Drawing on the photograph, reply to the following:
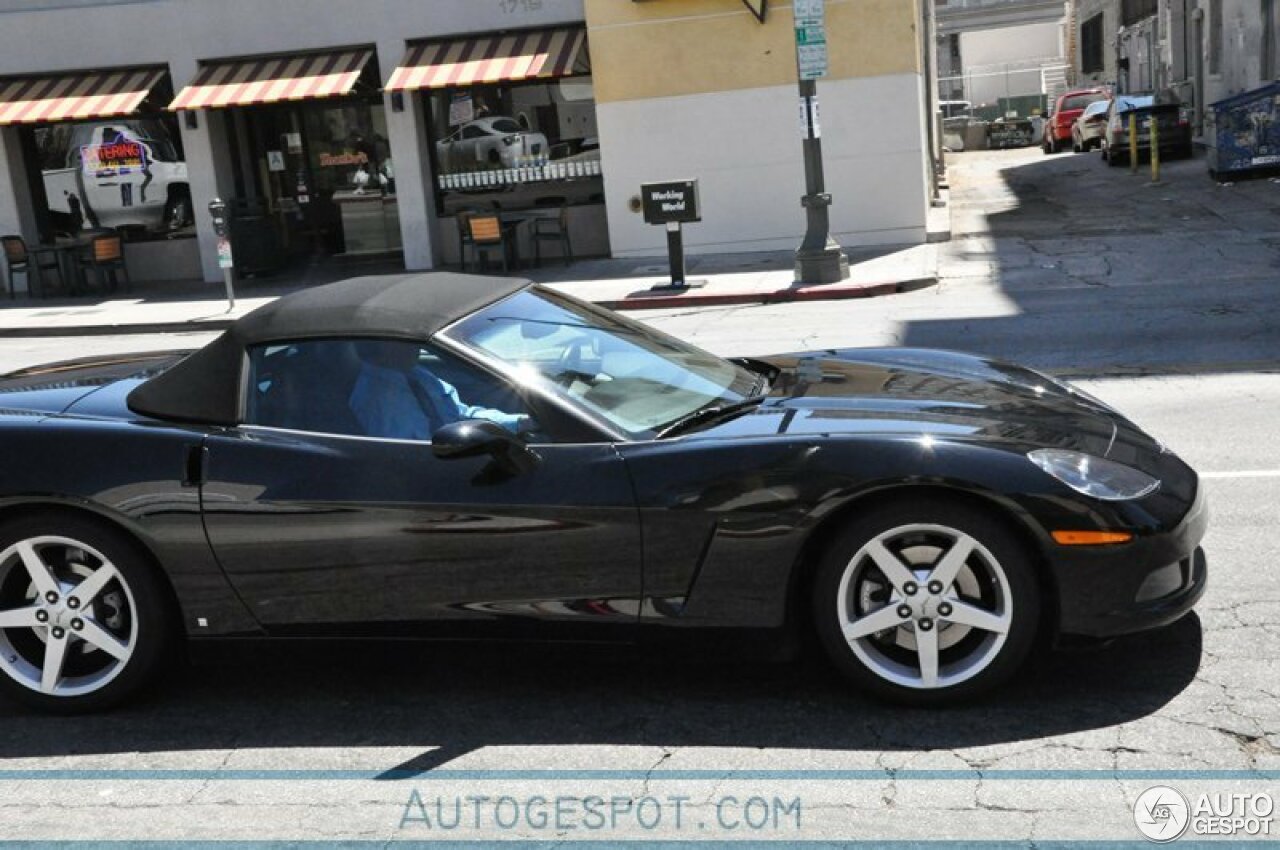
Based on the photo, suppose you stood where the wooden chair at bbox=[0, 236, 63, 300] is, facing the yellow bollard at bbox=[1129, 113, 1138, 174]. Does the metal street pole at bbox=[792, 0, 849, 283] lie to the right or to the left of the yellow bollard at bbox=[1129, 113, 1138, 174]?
right

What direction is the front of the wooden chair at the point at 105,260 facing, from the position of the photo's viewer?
facing away from the viewer and to the left of the viewer

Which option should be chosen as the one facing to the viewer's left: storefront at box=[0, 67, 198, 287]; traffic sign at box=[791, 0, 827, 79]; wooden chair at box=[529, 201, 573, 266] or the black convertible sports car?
the wooden chair

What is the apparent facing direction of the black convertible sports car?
to the viewer's right

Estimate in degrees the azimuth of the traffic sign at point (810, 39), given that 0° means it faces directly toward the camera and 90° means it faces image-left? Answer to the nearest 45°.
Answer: approximately 0°

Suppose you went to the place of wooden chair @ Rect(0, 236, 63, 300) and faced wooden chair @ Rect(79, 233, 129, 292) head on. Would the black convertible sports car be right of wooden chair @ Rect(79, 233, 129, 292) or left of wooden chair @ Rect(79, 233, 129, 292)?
right

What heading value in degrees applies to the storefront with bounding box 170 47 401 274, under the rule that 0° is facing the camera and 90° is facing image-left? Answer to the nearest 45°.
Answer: approximately 0°

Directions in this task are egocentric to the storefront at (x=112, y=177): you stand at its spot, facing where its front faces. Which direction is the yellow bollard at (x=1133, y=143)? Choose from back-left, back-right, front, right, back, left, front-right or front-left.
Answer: left

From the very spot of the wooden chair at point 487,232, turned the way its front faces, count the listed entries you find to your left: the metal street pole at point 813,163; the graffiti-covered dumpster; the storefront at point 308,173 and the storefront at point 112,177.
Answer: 2

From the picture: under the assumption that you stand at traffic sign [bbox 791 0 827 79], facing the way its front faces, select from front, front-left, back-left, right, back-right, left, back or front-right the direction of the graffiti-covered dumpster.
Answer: back-left

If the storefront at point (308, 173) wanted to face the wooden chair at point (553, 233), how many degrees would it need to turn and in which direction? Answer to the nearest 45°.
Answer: approximately 45° to its left

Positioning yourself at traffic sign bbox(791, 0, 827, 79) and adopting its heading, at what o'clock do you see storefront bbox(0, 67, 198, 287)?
The storefront is roughly at 4 o'clock from the traffic sign.

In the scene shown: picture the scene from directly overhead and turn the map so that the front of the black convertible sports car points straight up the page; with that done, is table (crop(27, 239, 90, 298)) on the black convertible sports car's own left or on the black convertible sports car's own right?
on the black convertible sports car's own left

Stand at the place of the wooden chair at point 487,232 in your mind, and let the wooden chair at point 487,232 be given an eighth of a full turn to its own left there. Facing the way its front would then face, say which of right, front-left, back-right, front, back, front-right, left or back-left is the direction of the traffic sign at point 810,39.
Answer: back-right

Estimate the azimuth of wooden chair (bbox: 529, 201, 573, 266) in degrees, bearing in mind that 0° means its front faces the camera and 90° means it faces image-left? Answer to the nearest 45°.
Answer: approximately 90°
